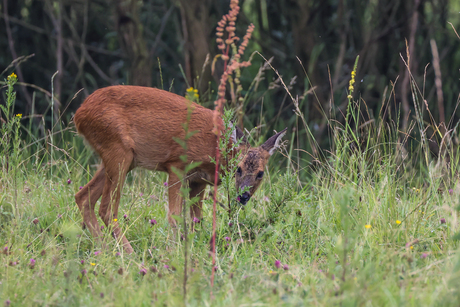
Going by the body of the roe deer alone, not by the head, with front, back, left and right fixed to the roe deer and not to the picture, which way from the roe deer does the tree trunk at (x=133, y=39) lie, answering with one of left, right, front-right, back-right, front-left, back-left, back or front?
left

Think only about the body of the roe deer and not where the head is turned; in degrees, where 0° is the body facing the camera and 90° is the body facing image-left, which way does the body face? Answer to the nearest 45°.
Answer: approximately 270°

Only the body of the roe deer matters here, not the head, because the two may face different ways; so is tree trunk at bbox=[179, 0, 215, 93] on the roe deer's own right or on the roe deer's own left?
on the roe deer's own left
